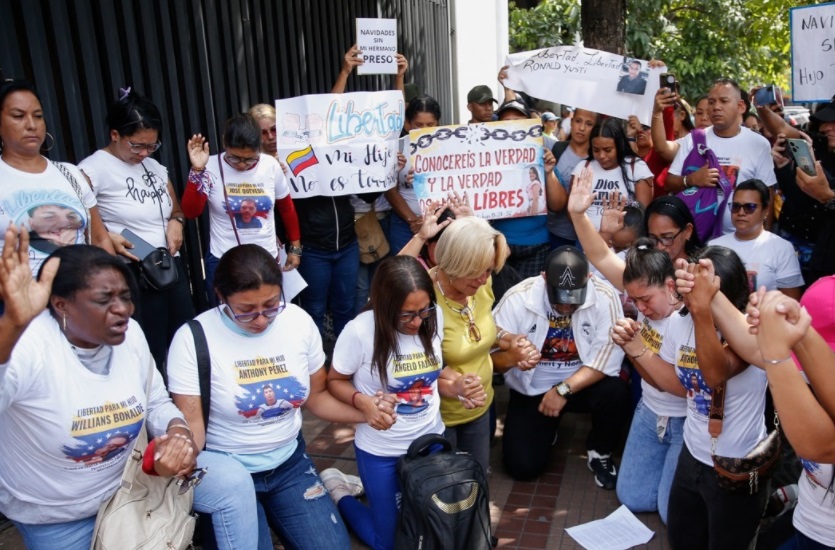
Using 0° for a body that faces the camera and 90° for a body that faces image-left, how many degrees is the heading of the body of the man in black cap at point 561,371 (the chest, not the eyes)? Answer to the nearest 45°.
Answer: approximately 0°

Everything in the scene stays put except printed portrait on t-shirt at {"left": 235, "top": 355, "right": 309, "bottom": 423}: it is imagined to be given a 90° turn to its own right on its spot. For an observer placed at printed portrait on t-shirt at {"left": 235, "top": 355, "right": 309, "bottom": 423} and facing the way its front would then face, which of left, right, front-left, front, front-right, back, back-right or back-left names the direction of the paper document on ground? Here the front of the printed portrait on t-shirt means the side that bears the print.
back

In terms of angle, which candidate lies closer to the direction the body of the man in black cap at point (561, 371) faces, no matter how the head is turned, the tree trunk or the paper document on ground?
the paper document on ground

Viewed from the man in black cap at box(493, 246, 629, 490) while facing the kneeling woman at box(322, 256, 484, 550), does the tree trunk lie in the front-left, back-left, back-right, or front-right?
back-right

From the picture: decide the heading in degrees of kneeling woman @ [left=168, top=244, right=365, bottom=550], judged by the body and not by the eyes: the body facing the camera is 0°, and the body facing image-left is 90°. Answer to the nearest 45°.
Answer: approximately 315°

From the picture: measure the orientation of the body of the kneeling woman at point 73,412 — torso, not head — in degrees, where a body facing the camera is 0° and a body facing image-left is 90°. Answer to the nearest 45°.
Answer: approximately 315°

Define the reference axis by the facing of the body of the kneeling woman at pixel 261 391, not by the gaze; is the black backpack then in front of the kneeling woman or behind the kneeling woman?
in front

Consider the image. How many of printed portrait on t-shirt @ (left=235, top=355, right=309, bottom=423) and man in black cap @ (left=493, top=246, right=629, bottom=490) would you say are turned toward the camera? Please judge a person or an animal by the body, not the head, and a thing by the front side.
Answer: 2
